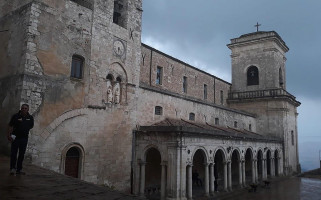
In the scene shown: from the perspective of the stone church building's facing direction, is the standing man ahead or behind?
ahead

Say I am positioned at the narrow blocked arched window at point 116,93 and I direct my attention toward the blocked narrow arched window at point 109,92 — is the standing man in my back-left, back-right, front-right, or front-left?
front-left
